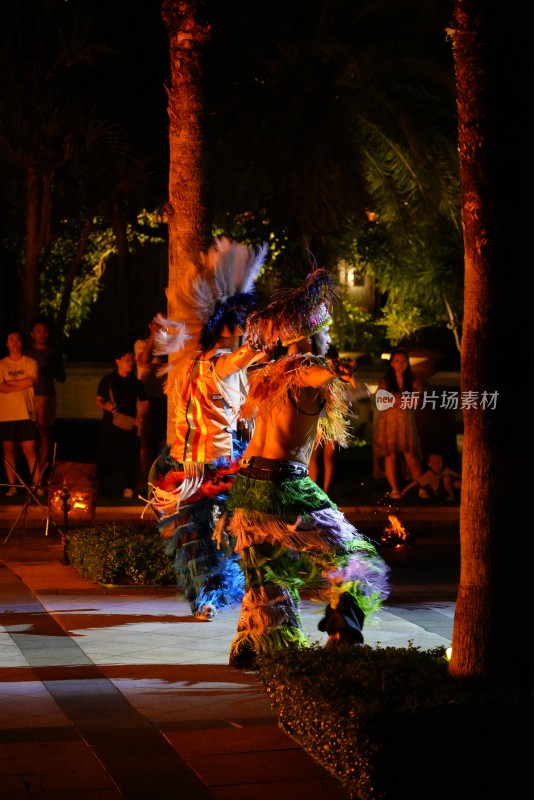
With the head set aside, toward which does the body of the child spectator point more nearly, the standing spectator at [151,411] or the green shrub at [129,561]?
the green shrub

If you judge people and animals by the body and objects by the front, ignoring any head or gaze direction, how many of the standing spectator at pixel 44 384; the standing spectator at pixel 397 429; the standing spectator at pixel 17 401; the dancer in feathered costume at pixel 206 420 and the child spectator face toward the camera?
4

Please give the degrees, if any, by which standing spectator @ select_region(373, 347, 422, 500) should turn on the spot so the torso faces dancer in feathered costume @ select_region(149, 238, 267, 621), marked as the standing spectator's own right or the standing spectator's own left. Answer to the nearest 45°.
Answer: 0° — they already face them

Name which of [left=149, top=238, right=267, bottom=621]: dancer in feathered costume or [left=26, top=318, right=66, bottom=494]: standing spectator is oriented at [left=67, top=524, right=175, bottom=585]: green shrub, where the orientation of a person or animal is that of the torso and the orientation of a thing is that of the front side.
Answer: the standing spectator

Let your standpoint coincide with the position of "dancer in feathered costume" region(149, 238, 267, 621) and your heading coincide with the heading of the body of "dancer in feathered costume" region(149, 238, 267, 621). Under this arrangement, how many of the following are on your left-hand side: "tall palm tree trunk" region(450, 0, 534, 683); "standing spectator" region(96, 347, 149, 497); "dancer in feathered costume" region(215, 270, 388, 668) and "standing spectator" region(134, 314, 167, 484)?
2

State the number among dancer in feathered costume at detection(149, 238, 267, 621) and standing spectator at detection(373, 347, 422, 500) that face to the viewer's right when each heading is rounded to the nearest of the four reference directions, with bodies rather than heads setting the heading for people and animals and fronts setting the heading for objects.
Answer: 1

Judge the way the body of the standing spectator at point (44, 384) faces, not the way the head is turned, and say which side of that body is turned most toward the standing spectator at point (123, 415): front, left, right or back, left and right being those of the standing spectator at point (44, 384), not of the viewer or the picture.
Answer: left

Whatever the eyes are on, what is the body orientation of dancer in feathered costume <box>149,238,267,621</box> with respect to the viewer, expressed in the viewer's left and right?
facing to the right of the viewer

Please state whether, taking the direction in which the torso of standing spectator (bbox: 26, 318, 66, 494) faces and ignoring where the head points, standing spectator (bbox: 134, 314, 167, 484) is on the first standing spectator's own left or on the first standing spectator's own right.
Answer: on the first standing spectator's own left

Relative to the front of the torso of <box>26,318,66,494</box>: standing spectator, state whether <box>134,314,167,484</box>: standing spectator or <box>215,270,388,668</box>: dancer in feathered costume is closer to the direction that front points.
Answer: the dancer in feathered costume

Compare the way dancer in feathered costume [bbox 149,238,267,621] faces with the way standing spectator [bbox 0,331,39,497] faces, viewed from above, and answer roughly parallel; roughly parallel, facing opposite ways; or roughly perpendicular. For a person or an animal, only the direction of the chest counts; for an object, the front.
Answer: roughly perpendicular
